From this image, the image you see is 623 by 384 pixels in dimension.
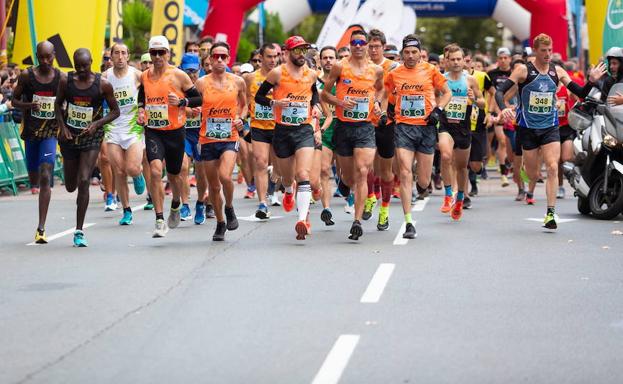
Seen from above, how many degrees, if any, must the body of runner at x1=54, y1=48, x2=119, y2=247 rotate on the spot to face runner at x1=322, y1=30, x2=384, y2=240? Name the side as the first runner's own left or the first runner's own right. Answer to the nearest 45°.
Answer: approximately 90° to the first runner's own left

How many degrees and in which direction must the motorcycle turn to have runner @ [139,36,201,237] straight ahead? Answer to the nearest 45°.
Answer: approximately 90° to its right

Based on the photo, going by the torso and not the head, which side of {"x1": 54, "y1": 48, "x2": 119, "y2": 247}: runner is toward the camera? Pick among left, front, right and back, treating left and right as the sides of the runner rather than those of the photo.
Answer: front

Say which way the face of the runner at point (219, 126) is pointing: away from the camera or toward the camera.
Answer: toward the camera

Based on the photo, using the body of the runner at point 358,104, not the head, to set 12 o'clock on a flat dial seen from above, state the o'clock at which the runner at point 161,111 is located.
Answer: the runner at point 161,111 is roughly at 3 o'clock from the runner at point 358,104.

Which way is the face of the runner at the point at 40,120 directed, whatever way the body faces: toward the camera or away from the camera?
toward the camera

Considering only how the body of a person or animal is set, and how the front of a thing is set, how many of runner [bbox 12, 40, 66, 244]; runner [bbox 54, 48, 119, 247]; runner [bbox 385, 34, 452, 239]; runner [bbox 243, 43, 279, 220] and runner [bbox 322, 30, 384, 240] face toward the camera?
5

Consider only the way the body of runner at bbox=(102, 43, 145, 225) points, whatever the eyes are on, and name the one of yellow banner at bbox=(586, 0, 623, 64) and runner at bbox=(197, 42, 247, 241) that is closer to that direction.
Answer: the runner

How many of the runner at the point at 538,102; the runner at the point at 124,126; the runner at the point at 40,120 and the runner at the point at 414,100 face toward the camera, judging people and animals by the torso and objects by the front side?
4

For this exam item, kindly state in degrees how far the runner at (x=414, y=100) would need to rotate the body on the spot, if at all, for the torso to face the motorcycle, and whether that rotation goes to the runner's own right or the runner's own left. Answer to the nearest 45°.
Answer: approximately 135° to the runner's own left

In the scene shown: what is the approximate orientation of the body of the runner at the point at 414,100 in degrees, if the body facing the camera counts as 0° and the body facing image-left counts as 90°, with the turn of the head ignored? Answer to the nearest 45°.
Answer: approximately 0°

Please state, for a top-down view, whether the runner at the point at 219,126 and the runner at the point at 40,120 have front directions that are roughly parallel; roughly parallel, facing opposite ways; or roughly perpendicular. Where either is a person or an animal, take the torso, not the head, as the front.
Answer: roughly parallel

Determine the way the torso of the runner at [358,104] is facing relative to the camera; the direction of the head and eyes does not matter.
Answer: toward the camera

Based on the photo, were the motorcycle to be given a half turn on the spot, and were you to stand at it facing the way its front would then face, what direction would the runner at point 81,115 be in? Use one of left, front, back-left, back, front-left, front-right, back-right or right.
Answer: left

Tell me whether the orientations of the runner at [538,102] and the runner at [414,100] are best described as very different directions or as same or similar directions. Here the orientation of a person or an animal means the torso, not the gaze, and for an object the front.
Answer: same or similar directions

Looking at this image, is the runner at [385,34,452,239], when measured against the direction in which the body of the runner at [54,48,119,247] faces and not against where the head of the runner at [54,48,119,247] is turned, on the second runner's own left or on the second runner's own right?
on the second runner's own left

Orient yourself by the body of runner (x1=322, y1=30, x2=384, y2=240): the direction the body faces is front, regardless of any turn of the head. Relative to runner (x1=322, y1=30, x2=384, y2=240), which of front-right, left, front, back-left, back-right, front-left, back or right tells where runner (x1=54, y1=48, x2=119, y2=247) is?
right
